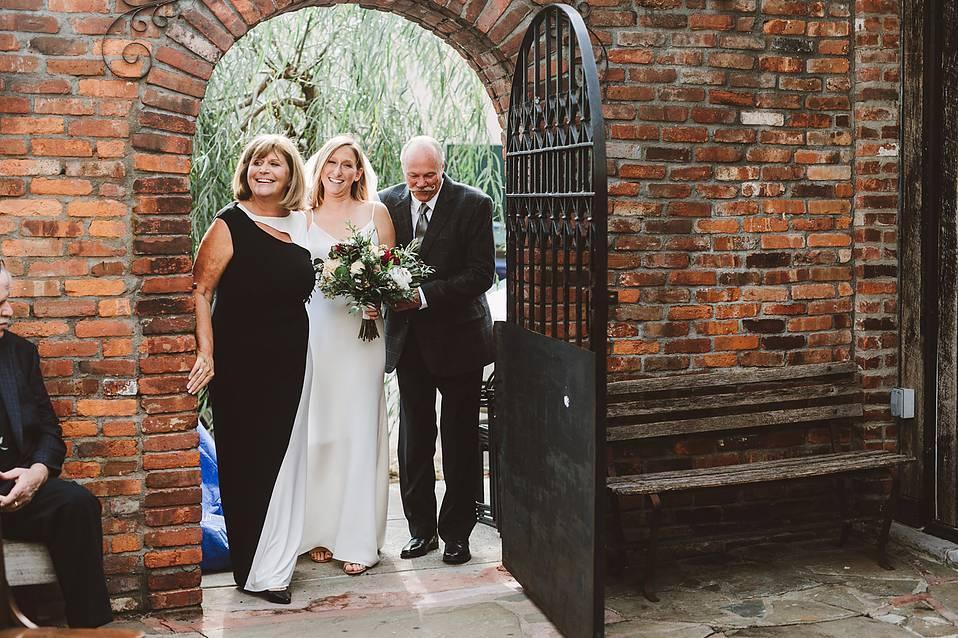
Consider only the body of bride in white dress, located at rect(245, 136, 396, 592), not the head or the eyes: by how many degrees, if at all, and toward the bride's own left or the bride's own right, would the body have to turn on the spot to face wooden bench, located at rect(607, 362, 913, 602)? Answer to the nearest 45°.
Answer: approximately 90° to the bride's own left

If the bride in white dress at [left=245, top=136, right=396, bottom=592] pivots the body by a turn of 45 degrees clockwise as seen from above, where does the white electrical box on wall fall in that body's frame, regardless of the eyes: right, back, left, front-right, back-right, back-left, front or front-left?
back-left

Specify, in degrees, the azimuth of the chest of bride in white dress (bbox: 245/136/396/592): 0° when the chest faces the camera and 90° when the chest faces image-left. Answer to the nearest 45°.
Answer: approximately 0°

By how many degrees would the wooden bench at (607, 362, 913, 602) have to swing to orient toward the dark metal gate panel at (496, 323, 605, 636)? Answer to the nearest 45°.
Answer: approximately 90° to its right

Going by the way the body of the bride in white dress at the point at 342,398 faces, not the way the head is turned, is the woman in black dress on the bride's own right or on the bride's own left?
on the bride's own right

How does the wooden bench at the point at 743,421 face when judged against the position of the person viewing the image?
facing the viewer and to the right of the viewer

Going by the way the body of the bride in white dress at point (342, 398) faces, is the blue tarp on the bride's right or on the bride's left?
on the bride's right

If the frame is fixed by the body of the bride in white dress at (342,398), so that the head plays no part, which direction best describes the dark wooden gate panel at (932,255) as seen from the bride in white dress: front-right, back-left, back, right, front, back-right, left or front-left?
left

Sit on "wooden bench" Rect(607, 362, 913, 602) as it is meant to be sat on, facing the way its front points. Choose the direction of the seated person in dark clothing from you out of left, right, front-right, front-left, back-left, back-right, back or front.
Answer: right

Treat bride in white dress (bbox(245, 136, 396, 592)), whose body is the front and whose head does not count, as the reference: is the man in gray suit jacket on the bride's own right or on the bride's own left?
on the bride's own left

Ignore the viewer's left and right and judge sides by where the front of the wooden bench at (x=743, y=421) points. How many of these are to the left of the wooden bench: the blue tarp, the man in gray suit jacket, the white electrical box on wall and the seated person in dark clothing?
1

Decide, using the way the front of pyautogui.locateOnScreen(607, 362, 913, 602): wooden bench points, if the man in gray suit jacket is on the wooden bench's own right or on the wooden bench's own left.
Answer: on the wooden bench's own right

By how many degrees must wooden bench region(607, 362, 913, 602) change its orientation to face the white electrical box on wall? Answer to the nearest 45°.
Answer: approximately 90° to its left

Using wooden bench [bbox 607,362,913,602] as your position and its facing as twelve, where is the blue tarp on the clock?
The blue tarp is roughly at 4 o'clock from the wooden bench.
